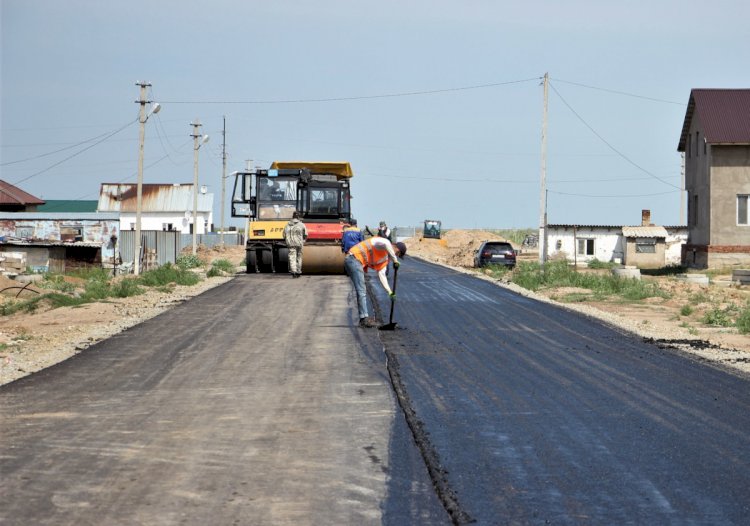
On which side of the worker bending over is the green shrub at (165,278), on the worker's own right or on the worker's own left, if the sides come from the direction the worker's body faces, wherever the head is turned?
on the worker's own left

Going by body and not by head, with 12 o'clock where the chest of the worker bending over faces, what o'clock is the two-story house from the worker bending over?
The two-story house is roughly at 10 o'clock from the worker bending over.

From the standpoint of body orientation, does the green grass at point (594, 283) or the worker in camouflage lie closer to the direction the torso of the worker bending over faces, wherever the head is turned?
the green grass

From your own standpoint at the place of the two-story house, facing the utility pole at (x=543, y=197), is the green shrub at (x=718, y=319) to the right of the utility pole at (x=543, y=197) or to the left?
left

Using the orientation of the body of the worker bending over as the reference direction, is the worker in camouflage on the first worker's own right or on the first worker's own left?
on the first worker's own left

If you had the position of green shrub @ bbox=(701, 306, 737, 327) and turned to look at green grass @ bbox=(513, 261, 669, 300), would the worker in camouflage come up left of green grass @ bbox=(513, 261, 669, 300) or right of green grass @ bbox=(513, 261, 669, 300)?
left

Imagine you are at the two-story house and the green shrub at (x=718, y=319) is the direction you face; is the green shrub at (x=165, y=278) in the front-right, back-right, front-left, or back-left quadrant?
front-right

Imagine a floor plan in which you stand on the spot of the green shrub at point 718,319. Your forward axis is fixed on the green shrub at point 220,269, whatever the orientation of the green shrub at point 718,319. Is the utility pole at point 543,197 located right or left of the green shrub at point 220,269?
right

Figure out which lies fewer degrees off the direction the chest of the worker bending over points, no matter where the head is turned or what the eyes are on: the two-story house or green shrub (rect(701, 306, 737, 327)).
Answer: the green shrub

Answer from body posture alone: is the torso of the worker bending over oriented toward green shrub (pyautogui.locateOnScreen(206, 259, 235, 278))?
no

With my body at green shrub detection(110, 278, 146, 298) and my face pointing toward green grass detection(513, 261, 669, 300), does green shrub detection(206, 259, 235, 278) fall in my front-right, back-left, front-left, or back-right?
front-left

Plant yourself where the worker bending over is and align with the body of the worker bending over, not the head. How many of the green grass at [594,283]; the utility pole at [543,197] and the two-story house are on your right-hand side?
0

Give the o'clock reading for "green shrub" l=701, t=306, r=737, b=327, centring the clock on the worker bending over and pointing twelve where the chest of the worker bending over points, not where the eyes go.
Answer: The green shrub is roughly at 11 o'clock from the worker bending over.

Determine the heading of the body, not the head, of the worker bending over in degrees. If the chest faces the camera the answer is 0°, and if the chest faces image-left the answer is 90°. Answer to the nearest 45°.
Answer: approximately 270°

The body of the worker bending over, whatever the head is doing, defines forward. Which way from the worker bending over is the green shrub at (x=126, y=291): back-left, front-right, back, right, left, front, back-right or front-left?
back-left
